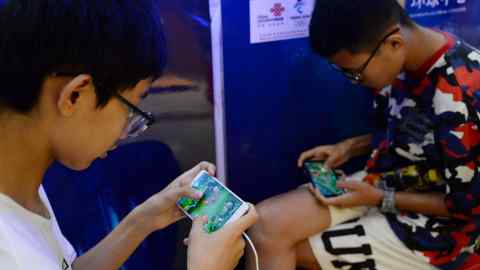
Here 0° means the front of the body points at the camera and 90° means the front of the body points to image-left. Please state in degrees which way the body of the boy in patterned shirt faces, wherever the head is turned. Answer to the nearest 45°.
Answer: approximately 90°

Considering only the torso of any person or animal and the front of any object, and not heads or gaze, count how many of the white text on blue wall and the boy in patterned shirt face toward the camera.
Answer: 1

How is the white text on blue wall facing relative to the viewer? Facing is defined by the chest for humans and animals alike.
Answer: toward the camera

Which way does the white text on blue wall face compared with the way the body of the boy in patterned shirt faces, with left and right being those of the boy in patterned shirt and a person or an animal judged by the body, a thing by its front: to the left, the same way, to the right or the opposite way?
to the left

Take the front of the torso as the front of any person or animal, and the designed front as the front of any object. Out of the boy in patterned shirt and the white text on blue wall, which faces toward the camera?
the white text on blue wall

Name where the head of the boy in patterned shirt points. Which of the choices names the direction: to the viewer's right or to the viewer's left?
to the viewer's left
